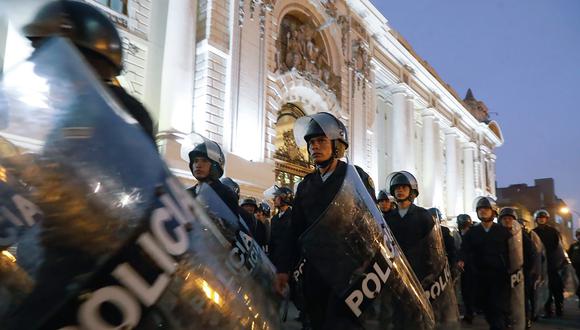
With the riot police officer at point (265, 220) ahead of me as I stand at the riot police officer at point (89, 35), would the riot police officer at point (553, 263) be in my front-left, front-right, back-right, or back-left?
front-right

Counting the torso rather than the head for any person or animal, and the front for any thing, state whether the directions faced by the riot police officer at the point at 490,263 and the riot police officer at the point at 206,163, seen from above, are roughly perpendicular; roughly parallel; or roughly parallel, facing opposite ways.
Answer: roughly parallel

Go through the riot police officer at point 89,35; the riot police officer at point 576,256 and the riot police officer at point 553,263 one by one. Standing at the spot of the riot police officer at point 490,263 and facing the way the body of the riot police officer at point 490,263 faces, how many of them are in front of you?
1

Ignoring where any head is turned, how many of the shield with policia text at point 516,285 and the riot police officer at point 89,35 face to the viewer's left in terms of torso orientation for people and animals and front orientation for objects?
1

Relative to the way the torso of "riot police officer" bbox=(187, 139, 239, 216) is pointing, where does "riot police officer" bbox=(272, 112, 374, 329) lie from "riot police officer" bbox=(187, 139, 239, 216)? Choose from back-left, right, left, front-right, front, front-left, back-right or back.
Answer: left

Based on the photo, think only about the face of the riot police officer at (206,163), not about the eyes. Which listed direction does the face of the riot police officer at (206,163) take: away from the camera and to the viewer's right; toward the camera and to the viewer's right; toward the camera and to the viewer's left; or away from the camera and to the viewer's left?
toward the camera and to the viewer's left

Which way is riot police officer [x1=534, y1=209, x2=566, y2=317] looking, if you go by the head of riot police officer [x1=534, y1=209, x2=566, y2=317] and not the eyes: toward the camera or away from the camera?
toward the camera

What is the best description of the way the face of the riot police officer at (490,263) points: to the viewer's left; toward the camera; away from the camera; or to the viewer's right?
toward the camera

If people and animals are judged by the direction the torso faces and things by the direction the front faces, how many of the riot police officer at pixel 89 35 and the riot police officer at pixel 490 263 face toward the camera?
1

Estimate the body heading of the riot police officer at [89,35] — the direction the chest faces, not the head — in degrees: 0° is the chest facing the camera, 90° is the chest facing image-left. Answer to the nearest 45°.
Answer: approximately 90°

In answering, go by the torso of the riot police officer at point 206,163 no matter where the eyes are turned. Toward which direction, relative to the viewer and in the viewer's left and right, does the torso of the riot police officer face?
facing the viewer and to the left of the viewer

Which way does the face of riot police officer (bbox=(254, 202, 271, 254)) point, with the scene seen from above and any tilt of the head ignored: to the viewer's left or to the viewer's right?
to the viewer's left

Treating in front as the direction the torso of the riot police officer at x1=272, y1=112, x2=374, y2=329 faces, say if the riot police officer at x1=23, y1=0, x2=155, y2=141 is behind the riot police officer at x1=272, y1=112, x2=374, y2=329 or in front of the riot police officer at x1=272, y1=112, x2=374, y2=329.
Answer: in front

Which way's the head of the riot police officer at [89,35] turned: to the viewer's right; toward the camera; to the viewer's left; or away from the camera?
to the viewer's left

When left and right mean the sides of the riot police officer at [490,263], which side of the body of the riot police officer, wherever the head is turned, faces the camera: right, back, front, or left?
front
